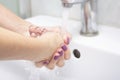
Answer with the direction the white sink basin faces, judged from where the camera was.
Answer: facing the viewer and to the left of the viewer
